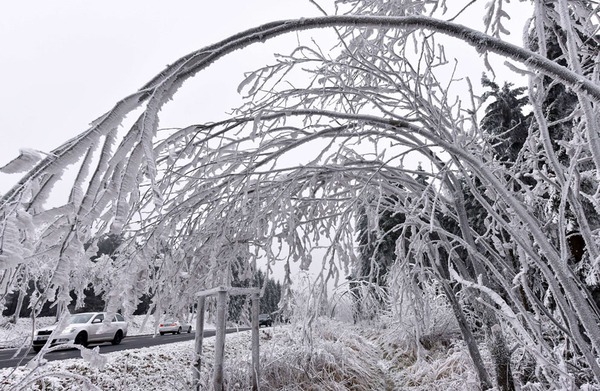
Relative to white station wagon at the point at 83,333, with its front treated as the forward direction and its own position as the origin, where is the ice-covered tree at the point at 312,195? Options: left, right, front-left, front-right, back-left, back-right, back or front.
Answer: front-left

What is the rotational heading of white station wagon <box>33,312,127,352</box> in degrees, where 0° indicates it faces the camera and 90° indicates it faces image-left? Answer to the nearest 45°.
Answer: approximately 45°

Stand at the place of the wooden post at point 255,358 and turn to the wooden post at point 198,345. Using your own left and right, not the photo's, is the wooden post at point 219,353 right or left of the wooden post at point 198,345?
left

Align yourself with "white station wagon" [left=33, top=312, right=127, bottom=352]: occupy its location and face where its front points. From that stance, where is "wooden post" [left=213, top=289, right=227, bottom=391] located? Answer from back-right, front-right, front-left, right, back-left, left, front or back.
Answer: front-left

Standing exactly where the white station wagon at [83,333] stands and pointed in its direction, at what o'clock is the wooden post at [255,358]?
The wooden post is roughly at 10 o'clock from the white station wagon.
